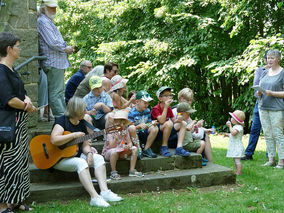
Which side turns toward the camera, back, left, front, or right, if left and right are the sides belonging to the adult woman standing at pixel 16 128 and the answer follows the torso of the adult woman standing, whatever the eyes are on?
right

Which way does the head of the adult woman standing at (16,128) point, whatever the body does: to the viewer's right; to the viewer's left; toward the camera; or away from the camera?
to the viewer's right

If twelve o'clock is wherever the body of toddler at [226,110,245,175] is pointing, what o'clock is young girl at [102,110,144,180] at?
The young girl is roughly at 11 o'clock from the toddler.

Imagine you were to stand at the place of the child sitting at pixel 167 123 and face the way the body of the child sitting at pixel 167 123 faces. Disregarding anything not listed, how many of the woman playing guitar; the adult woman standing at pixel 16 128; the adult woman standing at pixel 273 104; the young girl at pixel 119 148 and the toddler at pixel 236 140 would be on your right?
3

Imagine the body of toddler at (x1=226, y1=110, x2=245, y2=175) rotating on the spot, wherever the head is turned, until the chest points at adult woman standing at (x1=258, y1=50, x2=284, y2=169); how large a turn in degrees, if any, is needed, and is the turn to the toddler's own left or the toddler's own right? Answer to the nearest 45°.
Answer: approximately 135° to the toddler's own right

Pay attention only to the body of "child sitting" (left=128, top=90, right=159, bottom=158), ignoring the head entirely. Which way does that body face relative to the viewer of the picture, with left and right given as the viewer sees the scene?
facing the viewer and to the right of the viewer

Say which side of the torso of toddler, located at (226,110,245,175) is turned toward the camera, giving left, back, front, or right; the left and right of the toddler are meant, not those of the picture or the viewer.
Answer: left

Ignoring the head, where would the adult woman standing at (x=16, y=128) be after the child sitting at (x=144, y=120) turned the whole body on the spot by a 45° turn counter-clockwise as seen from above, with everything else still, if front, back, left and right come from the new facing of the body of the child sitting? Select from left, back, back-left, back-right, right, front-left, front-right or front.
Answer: back-right

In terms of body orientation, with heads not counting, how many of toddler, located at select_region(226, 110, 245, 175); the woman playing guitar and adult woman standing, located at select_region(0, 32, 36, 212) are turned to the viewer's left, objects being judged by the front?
1

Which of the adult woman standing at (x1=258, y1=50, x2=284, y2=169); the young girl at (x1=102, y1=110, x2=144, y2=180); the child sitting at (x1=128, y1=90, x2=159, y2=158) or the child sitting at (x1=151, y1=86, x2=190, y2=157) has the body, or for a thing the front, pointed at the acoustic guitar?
the adult woman standing

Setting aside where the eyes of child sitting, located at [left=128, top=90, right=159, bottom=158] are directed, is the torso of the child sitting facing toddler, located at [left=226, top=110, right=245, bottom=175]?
no

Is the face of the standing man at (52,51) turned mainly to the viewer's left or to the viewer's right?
to the viewer's right

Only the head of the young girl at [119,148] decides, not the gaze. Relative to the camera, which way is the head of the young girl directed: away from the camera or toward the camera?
toward the camera

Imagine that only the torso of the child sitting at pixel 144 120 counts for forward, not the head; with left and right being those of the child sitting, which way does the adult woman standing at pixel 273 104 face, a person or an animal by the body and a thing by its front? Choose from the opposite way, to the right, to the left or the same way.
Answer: to the right

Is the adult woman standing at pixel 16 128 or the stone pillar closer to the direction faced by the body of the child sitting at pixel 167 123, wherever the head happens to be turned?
the adult woman standing

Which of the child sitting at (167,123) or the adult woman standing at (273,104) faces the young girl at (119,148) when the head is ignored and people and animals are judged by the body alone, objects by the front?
the adult woman standing

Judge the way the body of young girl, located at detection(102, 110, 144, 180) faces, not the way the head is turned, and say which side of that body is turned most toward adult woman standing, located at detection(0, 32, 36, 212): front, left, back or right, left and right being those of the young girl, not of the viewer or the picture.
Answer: right

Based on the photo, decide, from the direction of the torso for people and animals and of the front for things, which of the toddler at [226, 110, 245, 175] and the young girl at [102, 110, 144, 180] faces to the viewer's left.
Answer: the toddler
